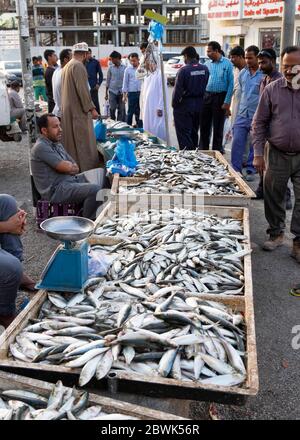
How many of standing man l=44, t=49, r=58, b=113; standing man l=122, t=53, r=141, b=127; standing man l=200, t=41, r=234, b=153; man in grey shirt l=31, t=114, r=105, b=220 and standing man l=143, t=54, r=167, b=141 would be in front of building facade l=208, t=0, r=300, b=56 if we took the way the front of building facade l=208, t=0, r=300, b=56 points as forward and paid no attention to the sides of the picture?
5

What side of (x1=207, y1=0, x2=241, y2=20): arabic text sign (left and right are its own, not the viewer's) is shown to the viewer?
front

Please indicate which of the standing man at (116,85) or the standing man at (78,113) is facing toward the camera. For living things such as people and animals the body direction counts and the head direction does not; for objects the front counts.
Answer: the standing man at (116,85)

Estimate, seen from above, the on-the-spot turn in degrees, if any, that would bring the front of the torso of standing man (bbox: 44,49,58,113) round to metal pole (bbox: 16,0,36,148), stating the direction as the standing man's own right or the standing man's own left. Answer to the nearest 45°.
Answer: approximately 90° to the standing man's own right

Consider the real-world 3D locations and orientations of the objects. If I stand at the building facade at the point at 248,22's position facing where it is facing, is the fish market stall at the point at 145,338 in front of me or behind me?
in front

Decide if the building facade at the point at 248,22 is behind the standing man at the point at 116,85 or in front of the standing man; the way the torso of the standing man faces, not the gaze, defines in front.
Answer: behind

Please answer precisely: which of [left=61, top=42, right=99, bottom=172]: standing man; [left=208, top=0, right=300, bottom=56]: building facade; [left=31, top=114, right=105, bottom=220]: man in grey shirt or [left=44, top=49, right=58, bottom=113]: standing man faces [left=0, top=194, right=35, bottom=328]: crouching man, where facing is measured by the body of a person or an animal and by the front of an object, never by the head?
the building facade

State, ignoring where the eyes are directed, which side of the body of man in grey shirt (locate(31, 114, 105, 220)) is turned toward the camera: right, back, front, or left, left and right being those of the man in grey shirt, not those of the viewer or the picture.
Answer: right

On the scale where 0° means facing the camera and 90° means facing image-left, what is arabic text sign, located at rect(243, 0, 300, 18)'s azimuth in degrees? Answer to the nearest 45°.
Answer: approximately 0°

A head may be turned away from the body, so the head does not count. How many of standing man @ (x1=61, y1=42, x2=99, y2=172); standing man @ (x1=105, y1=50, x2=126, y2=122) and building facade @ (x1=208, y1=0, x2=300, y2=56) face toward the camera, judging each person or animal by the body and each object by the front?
2
